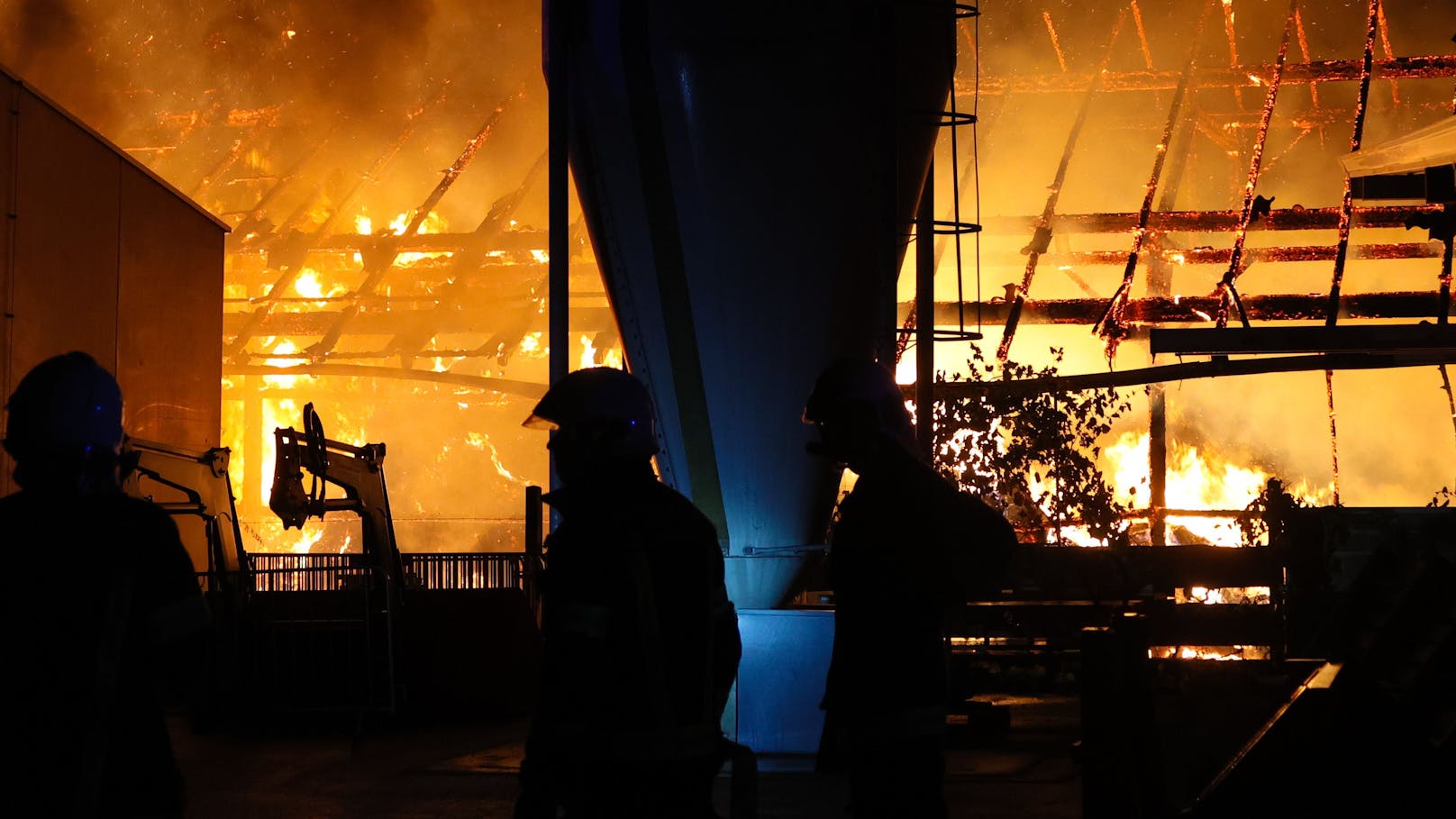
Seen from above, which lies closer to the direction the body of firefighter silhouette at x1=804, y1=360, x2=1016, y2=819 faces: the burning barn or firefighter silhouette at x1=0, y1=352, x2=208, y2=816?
the firefighter silhouette

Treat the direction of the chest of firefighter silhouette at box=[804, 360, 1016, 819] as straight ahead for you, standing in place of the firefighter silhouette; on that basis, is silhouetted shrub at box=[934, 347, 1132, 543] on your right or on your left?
on your right

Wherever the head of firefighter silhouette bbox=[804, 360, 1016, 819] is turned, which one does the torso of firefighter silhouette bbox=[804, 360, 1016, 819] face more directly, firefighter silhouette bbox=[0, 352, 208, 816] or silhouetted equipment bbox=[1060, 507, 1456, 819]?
the firefighter silhouette

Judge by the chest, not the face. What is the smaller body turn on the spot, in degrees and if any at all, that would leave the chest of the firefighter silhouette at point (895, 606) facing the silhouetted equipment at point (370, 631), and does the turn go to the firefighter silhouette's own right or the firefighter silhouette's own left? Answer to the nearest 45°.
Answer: approximately 45° to the firefighter silhouette's own right

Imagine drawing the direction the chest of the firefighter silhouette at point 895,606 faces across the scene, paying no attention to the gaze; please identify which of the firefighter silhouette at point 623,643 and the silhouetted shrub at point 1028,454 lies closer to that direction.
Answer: the firefighter silhouette

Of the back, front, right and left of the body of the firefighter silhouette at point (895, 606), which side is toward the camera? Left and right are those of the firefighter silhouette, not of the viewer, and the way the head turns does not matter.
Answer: left

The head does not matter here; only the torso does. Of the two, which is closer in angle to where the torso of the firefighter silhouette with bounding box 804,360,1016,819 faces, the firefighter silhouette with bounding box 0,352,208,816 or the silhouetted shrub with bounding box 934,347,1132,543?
the firefighter silhouette

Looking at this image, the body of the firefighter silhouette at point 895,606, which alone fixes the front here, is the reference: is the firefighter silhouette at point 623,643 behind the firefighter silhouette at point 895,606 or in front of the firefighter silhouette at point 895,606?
in front

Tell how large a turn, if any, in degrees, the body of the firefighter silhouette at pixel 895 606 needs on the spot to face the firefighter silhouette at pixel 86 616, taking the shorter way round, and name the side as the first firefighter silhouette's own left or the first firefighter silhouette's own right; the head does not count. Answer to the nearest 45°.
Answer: approximately 45° to the first firefighter silhouette's own left

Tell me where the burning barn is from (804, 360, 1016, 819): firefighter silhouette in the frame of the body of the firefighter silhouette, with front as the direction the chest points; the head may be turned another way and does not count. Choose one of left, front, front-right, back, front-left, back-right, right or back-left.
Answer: right
